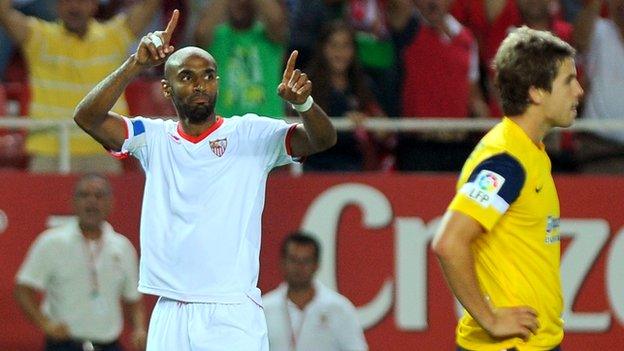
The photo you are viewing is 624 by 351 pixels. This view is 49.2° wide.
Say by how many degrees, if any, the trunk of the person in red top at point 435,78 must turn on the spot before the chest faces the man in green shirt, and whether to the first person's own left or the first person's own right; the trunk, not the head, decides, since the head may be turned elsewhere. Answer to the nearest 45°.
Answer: approximately 90° to the first person's own right

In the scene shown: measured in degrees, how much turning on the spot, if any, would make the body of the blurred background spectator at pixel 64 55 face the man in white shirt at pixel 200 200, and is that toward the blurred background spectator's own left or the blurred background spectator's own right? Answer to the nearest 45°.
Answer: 0° — they already face them

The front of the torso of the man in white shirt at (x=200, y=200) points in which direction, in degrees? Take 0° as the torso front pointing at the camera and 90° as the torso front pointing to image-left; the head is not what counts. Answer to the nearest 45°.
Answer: approximately 0°

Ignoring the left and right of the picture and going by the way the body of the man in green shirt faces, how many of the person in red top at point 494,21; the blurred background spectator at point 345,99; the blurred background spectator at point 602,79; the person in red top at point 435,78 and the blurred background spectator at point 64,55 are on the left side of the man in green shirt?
4

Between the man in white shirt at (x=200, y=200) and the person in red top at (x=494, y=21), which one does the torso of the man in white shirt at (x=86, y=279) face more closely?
the man in white shirt

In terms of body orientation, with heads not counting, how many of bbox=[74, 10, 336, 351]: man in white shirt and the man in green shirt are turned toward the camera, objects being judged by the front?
2

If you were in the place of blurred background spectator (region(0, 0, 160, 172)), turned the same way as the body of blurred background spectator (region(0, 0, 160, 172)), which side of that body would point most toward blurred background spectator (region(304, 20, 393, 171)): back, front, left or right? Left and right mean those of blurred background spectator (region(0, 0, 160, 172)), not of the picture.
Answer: left
